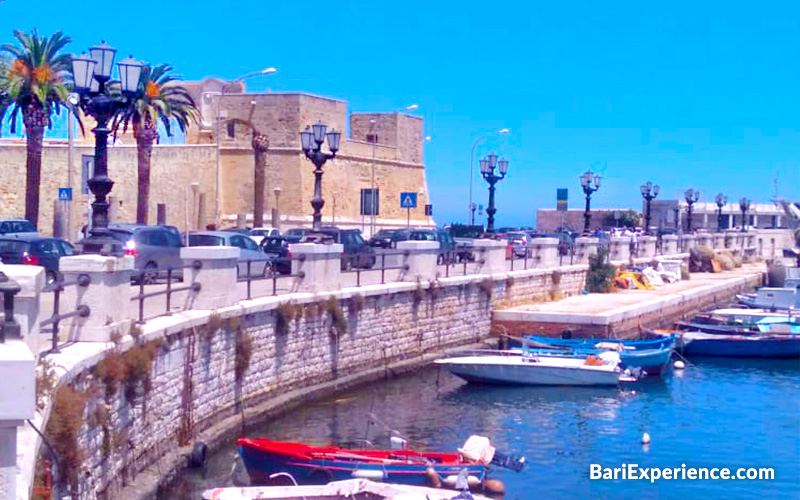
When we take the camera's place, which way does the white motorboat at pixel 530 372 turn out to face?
facing to the left of the viewer

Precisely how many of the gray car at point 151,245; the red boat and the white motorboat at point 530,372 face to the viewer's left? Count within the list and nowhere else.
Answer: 2

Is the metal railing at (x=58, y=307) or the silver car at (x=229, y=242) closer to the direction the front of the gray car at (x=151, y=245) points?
the silver car

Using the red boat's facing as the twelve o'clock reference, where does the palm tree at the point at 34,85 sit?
The palm tree is roughly at 2 o'clock from the red boat.

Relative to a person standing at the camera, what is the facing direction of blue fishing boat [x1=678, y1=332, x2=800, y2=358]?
facing to the left of the viewer

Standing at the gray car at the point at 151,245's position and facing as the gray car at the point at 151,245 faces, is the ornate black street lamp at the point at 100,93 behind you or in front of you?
behind

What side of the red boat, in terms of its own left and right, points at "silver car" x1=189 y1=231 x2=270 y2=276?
right

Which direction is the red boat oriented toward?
to the viewer's left

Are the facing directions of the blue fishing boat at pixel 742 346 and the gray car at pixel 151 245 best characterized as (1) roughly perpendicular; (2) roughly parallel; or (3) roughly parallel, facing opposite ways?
roughly perpendicular

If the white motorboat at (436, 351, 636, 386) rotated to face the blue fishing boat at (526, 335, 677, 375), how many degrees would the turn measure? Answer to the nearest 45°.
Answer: approximately 135° to its right

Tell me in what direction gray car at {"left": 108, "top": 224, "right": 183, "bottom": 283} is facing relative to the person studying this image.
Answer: facing away from the viewer and to the right of the viewer
